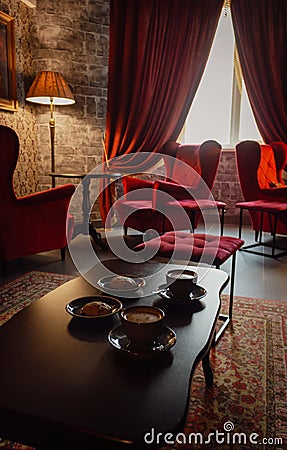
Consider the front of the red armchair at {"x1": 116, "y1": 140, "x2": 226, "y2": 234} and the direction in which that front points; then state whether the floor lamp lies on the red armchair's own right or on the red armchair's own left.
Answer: on the red armchair's own right

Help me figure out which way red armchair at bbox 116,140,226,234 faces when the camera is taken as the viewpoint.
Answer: facing the viewer and to the left of the viewer

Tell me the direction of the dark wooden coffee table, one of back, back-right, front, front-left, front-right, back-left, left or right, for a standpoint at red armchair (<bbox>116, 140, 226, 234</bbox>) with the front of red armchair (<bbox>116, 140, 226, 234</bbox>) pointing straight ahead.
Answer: front-left

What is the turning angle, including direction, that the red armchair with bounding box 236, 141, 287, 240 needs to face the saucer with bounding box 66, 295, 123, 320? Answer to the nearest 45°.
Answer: approximately 45° to its right

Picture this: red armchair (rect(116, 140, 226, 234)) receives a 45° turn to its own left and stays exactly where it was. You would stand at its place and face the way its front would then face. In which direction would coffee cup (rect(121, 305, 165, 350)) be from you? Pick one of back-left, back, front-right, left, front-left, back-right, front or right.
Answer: front

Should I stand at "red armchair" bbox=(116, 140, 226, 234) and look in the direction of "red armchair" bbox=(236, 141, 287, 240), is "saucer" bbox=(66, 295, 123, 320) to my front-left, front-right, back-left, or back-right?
back-right

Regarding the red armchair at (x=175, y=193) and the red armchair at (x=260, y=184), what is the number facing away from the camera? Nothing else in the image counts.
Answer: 0

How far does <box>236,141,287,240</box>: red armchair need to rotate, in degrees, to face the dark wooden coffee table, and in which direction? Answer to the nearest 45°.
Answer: approximately 45° to its right

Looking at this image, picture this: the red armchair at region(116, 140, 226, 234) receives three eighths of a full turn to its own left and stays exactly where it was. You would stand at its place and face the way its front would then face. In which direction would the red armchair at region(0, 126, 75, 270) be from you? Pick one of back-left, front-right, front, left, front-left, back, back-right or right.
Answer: back-right

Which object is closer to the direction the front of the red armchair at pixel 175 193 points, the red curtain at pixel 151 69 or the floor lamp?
the floor lamp

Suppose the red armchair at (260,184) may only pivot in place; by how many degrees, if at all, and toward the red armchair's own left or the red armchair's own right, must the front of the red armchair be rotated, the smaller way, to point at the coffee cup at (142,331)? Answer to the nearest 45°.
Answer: approximately 45° to the red armchair's own right

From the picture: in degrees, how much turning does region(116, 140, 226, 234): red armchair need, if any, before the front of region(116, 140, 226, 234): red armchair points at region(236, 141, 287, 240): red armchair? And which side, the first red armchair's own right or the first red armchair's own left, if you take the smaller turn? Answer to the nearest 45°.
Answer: approximately 135° to the first red armchair's own left

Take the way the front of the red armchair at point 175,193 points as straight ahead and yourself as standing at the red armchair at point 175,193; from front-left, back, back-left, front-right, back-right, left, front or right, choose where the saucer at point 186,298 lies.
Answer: front-left
